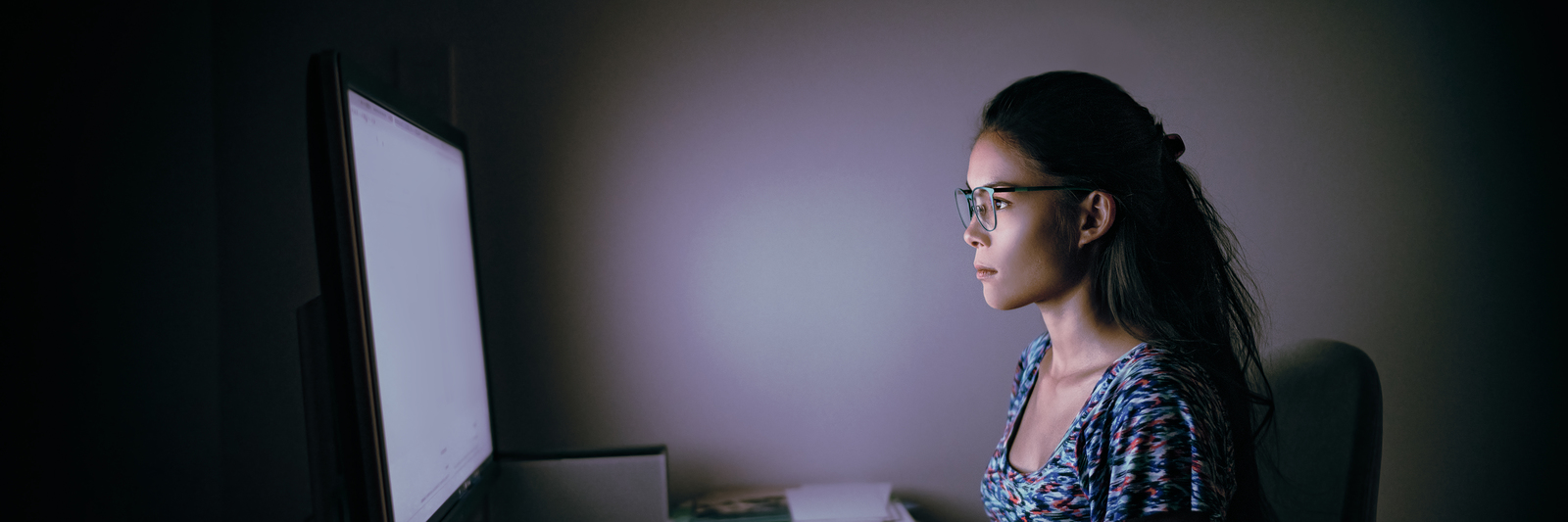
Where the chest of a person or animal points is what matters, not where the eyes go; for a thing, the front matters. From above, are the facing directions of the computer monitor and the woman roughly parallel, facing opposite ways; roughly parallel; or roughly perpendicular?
roughly parallel, facing opposite ways

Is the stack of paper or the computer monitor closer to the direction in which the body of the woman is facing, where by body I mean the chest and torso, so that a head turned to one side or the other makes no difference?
the computer monitor

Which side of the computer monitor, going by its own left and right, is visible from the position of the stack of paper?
front

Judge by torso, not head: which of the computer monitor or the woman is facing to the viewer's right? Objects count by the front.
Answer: the computer monitor

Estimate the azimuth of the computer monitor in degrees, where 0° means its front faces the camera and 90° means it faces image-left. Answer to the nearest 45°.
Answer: approximately 270°

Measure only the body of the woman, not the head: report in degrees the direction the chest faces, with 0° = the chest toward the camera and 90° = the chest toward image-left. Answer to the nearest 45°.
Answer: approximately 45°

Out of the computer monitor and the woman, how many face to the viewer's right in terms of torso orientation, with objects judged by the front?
1

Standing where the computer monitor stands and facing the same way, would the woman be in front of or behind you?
in front

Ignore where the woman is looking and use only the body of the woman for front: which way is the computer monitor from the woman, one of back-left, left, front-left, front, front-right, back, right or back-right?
front

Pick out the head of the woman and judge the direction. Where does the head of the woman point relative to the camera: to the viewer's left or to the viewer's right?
to the viewer's left
